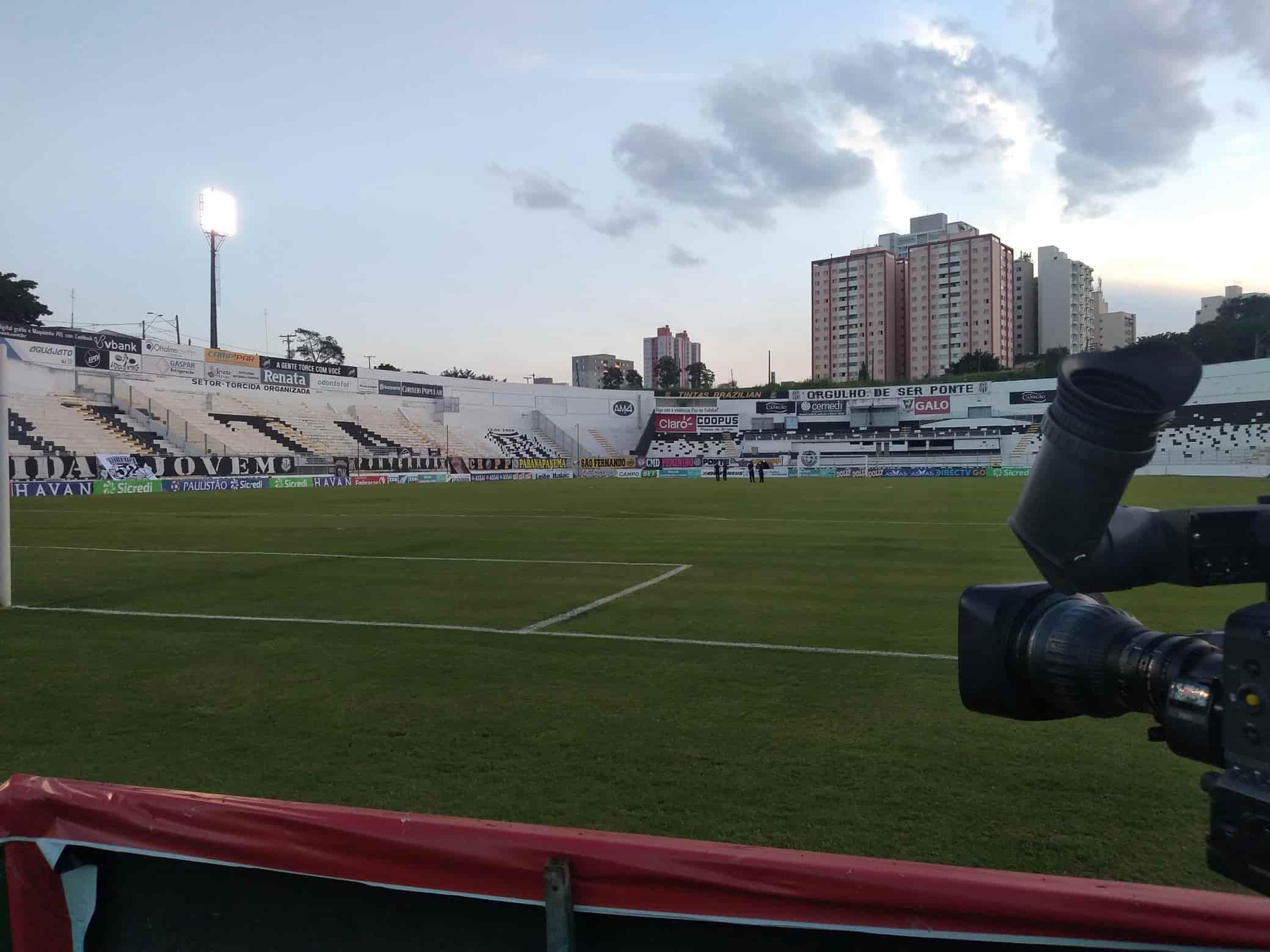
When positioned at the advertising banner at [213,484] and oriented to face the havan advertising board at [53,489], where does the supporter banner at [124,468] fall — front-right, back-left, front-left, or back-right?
front-right

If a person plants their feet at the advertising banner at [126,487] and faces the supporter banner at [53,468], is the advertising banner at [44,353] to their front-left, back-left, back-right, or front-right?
front-right

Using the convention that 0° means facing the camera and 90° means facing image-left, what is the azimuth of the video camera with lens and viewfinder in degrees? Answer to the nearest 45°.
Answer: approximately 90°

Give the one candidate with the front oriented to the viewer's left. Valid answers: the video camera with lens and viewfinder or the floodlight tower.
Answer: the video camera with lens and viewfinder

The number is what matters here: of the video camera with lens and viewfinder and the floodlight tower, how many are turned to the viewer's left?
1

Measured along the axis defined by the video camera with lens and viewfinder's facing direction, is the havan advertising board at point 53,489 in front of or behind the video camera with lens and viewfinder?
in front

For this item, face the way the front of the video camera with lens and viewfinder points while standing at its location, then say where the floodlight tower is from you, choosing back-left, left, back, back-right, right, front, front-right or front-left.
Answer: front-right
